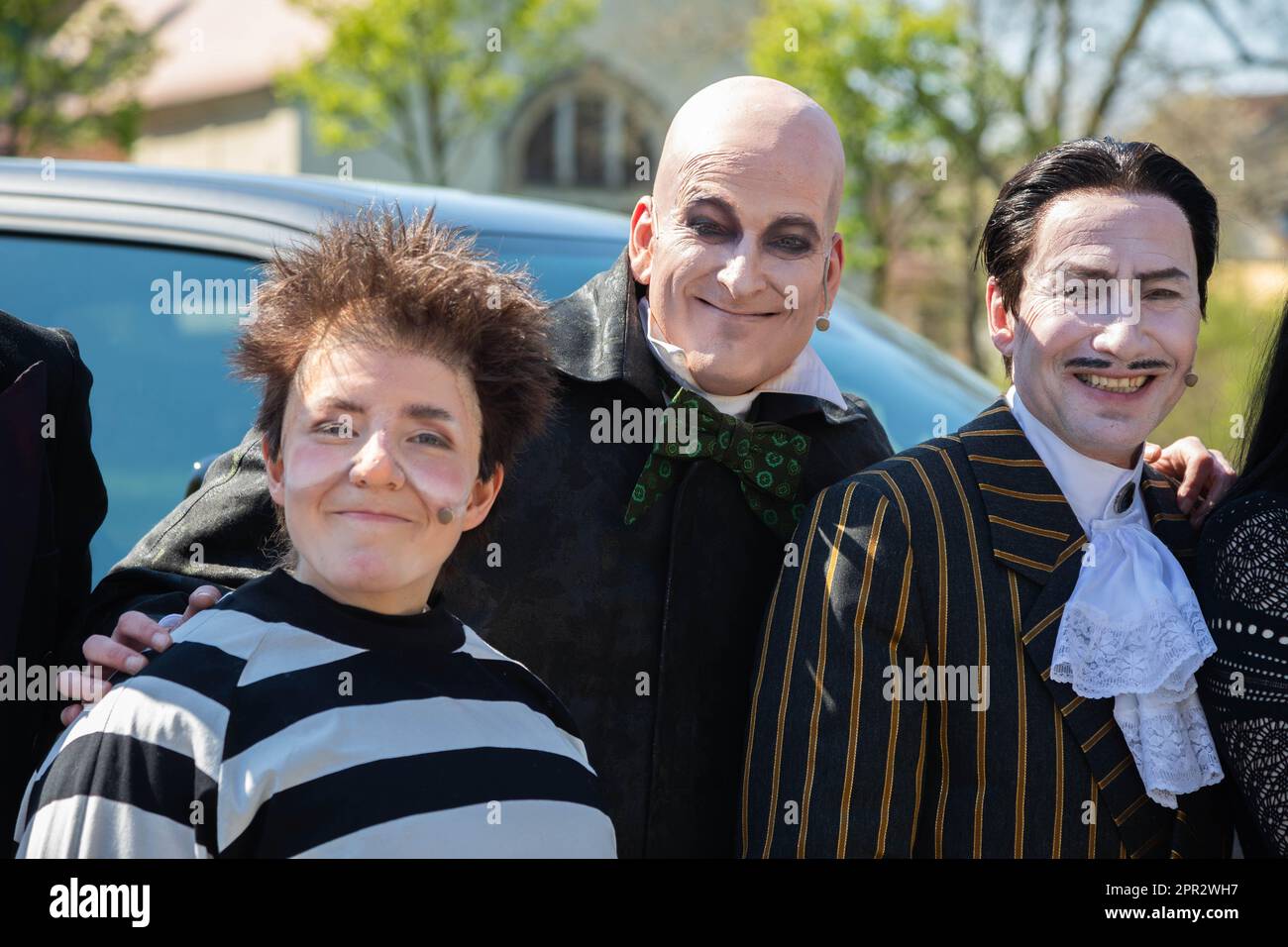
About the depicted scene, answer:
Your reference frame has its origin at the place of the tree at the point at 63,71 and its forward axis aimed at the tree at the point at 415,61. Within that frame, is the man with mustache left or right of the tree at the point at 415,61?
right

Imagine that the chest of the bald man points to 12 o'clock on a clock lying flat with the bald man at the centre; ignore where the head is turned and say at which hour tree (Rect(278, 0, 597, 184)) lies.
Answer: The tree is roughly at 6 o'clock from the bald man.

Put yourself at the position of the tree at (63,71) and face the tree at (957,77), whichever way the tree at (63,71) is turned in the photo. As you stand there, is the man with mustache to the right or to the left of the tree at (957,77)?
right

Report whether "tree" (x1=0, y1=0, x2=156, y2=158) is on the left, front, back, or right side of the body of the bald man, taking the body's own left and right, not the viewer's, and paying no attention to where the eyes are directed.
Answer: back

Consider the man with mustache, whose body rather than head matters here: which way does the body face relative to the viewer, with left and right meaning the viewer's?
facing the viewer and to the right of the viewer

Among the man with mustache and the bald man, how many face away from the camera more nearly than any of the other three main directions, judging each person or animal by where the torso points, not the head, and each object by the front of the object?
0

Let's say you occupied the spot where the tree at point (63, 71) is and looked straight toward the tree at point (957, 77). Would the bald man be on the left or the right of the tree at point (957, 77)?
right

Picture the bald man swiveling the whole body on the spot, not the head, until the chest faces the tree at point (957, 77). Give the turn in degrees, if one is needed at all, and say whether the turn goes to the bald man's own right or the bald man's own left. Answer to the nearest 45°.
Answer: approximately 180°
